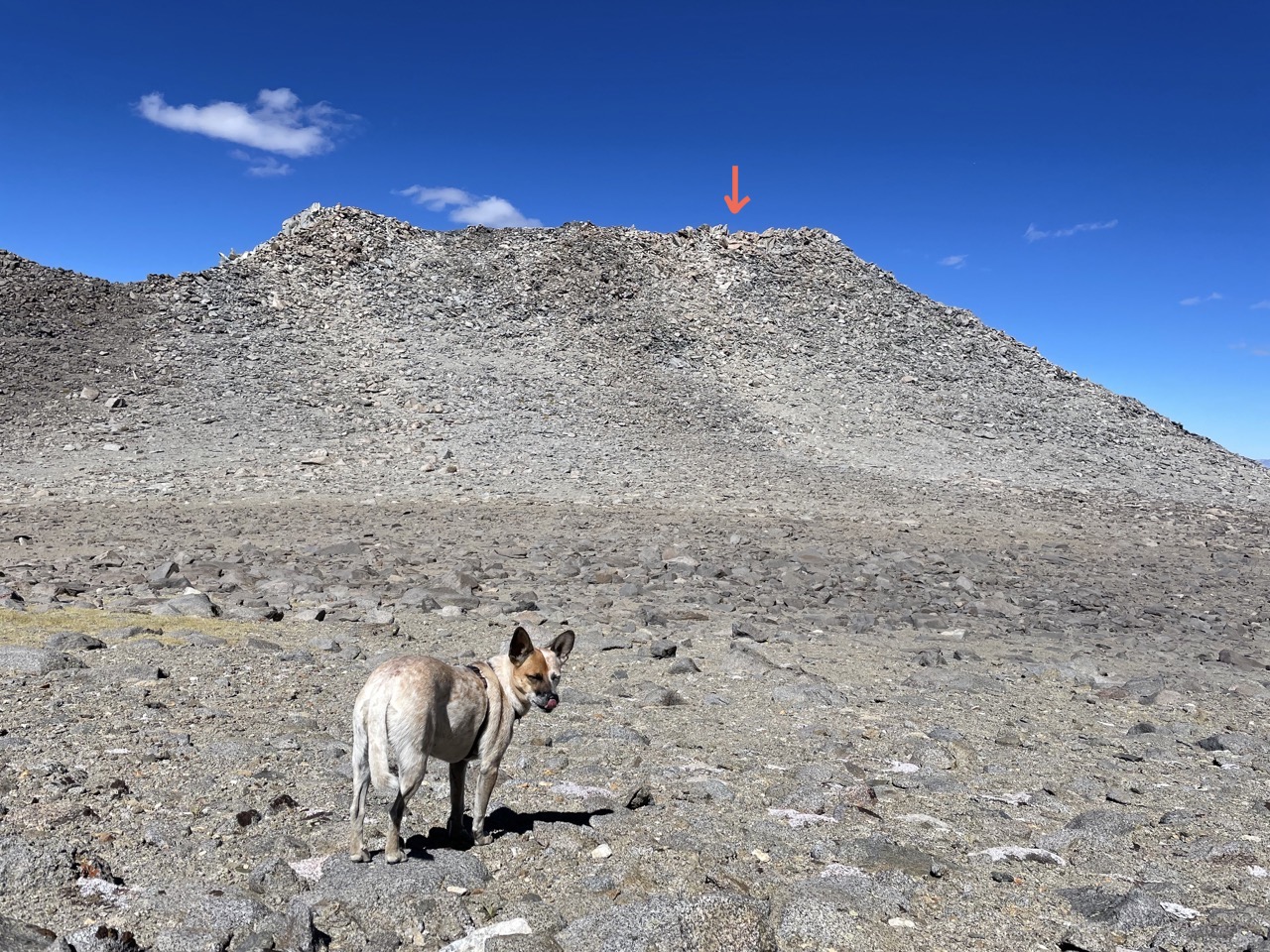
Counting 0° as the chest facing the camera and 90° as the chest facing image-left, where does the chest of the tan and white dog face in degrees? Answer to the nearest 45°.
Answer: approximately 225°
